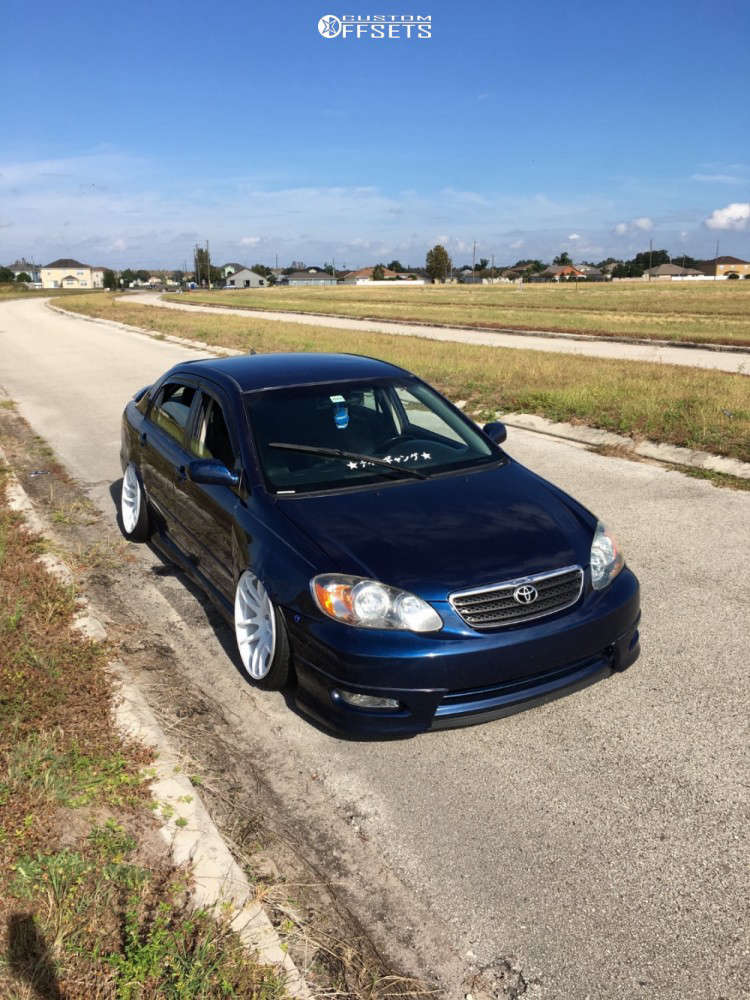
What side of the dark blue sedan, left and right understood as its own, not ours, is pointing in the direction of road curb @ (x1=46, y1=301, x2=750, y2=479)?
left

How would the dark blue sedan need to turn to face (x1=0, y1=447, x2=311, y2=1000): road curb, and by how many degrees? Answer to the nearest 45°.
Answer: approximately 90° to its right

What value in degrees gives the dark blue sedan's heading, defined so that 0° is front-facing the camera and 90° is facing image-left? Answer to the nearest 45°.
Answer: approximately 315°
